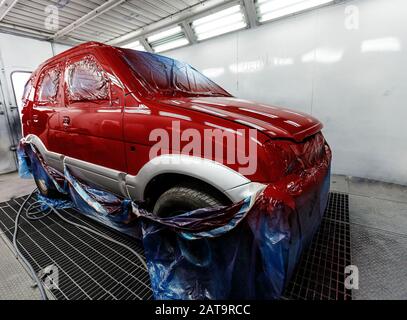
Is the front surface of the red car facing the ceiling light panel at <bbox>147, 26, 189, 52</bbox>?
no

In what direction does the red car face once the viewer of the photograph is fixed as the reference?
facing the viewer and to the right of the viewer

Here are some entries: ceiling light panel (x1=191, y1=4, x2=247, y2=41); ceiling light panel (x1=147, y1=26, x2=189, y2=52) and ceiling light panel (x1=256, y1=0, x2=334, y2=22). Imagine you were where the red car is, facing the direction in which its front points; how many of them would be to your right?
0

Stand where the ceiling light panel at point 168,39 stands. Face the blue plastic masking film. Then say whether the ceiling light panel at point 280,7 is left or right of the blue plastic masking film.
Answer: left

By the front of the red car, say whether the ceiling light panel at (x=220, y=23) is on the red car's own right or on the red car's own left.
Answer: on the red car's own left

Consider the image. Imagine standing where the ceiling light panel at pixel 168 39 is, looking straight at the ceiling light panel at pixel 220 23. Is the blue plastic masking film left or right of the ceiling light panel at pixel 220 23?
right

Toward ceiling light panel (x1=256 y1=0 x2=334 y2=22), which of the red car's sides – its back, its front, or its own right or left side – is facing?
left
